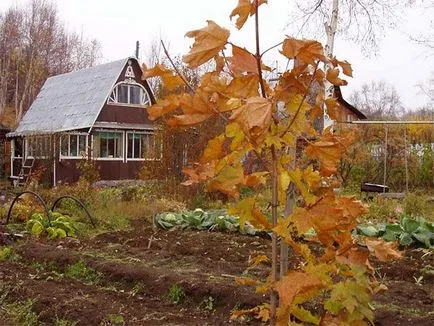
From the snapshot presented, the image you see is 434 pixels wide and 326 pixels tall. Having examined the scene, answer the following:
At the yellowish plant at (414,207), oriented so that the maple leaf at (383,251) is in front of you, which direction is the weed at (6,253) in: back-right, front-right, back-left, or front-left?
front-right

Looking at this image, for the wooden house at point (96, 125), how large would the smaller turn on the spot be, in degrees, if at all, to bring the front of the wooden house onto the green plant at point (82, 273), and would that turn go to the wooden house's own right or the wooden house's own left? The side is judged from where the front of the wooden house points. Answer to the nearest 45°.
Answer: approximately 45° to the wooden house's own right

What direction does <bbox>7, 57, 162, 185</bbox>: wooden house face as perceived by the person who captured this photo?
facing the viewer and to the right of the viewer

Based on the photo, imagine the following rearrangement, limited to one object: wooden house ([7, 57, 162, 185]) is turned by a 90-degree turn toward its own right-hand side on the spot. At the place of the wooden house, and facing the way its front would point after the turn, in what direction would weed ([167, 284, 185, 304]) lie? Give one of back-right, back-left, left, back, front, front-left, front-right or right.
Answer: front-left

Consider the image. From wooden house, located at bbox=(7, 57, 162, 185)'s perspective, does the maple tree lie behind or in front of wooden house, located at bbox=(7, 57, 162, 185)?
in front

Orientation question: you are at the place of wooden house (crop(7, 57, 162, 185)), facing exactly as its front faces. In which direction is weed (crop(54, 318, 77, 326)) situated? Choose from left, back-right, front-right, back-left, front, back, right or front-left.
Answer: front-right

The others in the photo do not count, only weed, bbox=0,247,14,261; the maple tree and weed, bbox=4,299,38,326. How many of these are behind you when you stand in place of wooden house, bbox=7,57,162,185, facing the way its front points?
0

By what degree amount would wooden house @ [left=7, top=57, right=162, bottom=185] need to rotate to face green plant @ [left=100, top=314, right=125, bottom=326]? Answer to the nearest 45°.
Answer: approximately 45° to its right

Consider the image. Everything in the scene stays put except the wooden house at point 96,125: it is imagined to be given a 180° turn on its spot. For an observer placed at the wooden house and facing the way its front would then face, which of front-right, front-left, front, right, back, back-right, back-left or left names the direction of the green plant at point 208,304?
back-left

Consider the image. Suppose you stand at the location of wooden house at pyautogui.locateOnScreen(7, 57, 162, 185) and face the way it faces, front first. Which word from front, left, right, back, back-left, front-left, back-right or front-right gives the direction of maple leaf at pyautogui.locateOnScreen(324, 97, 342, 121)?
front-right

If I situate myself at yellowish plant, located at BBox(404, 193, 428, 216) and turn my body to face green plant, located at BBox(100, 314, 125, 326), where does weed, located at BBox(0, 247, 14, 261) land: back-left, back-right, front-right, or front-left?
front-right

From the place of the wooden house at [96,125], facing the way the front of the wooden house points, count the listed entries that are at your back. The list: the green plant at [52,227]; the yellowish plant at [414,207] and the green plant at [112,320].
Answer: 0

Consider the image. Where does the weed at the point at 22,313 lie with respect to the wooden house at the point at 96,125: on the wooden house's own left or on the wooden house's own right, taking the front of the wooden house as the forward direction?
on the wooden house's own right
